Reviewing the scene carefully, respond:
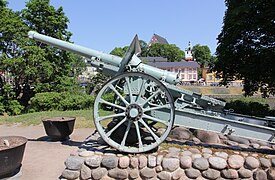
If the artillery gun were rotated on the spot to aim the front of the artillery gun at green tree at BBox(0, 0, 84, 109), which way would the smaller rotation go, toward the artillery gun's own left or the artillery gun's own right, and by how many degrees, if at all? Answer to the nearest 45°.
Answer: approximately 45° to the artillery gun's own right

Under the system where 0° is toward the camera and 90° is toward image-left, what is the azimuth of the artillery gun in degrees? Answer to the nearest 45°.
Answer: approximately 90°

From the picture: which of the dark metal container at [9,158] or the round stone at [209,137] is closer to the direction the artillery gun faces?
the dark metal container

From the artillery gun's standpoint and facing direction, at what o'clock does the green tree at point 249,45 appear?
The green tree is roughly at 4 o'clock from the artillery gun.

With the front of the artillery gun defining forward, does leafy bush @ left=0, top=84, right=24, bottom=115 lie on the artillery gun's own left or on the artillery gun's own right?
on the artillery gun's own right

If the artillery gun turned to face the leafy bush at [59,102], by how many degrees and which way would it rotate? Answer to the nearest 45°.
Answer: approximately 45° to its right

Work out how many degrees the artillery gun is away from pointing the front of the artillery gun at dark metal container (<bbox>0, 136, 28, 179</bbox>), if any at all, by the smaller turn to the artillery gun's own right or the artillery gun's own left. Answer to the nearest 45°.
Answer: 0° — it already faces it

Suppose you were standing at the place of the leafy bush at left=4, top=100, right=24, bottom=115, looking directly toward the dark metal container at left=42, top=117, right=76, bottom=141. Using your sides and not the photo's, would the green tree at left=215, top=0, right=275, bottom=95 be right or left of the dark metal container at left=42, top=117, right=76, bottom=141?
left

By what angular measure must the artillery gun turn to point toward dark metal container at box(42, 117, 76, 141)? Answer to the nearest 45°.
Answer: approximately 45° to its right

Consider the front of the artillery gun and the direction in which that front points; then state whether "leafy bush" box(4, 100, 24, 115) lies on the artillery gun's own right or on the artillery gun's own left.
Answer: on the artillery gun's own right
